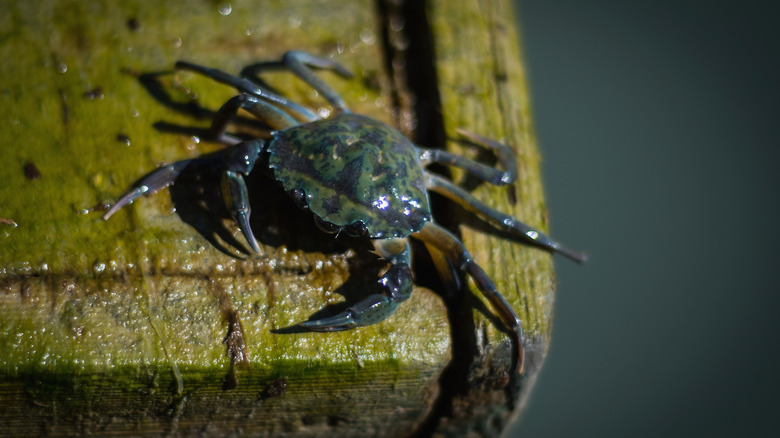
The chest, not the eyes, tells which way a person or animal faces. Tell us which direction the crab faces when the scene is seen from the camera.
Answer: facing the viewer and to the left of the viewer

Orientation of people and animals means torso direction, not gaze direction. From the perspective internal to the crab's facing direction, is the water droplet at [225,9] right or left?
on its right
